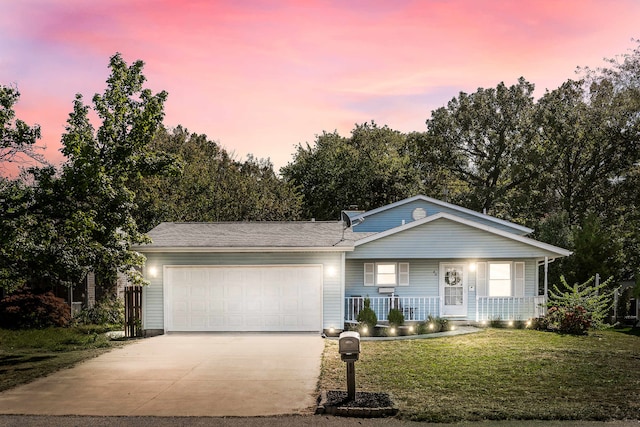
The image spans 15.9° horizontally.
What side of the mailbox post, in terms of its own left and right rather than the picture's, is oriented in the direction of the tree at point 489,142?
back

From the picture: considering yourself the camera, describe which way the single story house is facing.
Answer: facing the viewer

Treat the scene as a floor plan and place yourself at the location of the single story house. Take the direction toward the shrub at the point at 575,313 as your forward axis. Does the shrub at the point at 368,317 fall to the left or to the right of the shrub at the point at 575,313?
right

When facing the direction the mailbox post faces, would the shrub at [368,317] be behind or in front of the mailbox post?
behind

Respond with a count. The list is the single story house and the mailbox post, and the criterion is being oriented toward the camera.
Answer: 2

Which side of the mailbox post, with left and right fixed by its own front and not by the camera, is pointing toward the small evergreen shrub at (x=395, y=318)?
back

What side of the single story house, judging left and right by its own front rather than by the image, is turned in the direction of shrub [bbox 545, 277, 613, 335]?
left

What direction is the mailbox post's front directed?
toward the camera
